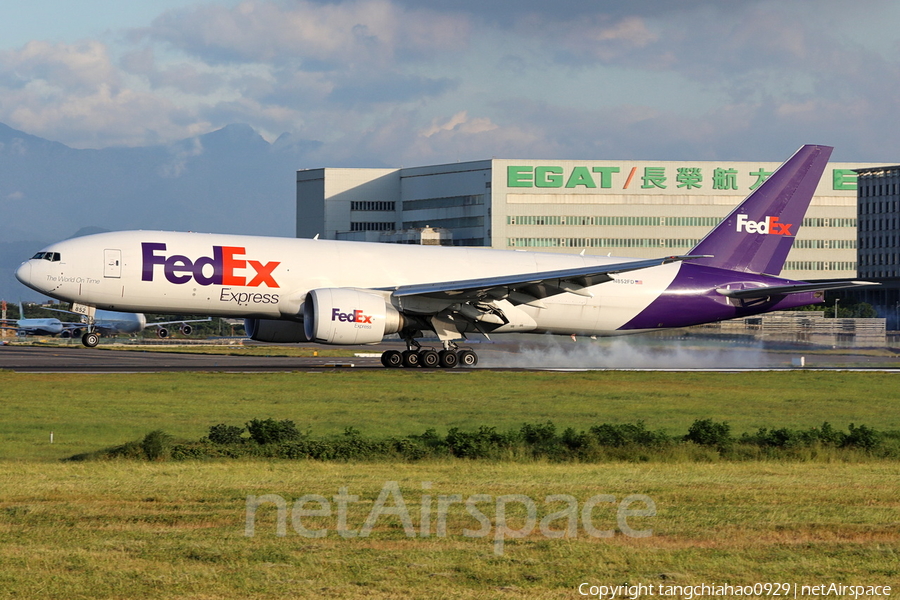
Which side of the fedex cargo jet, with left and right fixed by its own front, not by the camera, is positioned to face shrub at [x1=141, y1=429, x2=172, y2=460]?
left

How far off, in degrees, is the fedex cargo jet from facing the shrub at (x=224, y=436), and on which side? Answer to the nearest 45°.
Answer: approximately 90° to its left

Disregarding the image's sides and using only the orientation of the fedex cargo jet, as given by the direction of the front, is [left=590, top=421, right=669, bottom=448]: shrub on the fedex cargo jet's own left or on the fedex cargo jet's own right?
on the fedex cargo jet's own left

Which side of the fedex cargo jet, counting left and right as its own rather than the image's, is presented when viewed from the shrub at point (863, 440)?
left

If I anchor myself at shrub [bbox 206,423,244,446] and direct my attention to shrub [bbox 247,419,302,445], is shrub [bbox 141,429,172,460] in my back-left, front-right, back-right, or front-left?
back-right

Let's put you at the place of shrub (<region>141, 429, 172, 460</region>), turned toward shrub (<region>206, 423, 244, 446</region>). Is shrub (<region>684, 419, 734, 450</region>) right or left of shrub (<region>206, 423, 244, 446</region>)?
right

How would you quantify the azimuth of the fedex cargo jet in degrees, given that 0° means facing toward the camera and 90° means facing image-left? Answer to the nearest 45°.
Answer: approximately 90°

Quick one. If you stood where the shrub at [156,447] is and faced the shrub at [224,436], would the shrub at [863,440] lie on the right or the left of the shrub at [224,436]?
right

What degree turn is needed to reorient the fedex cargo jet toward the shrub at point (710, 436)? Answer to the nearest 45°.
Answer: approximately 90° to its left
